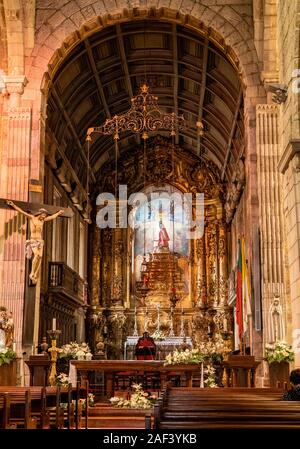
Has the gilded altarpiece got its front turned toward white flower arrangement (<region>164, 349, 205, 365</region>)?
yes

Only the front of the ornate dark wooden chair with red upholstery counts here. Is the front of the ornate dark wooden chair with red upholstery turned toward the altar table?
yes

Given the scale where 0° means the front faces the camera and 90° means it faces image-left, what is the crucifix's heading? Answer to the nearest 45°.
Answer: approximately 315°

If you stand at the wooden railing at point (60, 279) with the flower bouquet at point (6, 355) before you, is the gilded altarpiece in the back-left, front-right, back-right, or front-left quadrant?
back-left

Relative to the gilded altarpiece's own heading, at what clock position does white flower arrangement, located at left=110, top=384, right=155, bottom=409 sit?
The white flower arrangement is roughly at 12 o'clock from the gilded altarpiece.

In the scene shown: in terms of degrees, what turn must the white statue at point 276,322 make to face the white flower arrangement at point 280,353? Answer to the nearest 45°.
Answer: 0° — it already faces it

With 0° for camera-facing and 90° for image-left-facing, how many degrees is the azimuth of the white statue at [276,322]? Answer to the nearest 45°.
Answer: approximately 0°

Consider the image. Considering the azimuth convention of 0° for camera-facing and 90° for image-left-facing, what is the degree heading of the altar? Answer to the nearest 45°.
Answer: approximately 0°

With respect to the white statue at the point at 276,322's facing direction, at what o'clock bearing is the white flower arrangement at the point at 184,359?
The white flower arrangement is roughly at 2 o'clock from the white statue.
